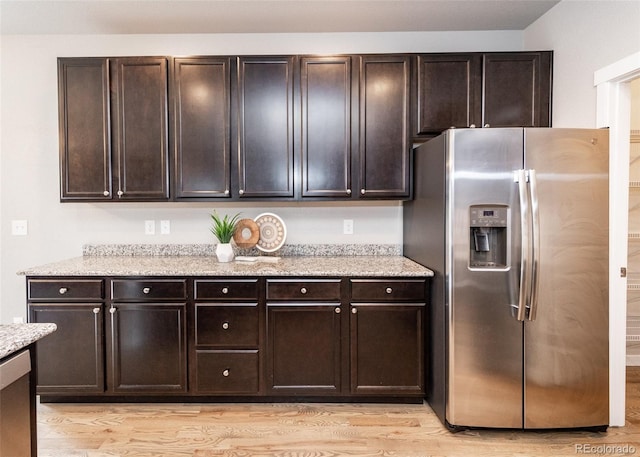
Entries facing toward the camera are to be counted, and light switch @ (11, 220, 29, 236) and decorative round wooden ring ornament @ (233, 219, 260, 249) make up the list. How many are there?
2

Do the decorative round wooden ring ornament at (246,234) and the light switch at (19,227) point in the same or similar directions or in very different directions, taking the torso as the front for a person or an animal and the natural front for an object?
same or similar directions

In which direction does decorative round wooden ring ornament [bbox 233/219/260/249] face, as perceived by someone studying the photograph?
facing the viewer

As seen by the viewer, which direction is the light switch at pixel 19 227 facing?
toward the camera

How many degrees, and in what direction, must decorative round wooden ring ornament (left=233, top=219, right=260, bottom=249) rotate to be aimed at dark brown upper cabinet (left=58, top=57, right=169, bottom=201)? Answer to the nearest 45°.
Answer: approximately 90° to its right

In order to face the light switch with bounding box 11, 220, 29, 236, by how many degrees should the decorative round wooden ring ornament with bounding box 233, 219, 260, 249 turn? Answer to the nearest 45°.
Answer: approximately 90° to its right

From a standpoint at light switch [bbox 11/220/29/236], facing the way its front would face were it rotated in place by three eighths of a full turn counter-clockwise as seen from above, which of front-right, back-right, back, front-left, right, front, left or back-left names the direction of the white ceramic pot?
right

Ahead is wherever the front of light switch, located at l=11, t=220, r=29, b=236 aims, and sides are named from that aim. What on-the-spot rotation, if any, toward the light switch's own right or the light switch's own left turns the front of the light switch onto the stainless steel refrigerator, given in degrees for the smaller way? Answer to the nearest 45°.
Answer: approximately 45° to the light switch's own left

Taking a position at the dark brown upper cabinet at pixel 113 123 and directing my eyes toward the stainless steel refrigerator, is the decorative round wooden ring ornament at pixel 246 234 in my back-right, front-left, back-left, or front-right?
front-left

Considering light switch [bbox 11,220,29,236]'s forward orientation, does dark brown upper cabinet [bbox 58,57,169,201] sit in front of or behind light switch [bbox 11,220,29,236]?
in front

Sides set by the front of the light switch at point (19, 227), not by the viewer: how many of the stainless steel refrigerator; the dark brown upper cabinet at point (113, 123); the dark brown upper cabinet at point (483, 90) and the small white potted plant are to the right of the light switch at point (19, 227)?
0

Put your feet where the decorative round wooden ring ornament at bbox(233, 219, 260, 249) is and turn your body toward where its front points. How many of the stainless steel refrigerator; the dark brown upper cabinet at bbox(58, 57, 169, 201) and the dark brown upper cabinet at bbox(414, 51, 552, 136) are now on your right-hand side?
1

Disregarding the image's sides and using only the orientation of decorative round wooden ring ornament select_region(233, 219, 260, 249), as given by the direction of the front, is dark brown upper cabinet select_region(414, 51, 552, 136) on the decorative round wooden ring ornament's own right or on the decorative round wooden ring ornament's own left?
on the decorative round wooden ring ornament's own left

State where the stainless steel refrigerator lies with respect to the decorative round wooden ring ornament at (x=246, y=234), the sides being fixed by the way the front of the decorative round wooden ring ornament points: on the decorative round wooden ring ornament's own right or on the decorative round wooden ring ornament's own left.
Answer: on the decorative round wooden ring ornament's own left

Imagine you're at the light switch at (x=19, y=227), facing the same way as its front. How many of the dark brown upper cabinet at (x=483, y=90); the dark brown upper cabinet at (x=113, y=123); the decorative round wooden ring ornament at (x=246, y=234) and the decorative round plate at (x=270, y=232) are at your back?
0
